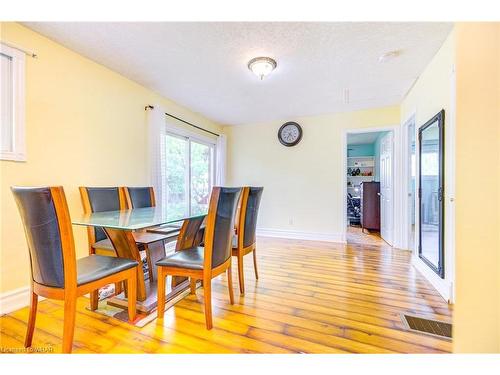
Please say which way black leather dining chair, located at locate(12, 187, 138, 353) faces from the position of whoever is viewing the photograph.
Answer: facing away from the viewer and to the right of the viewer

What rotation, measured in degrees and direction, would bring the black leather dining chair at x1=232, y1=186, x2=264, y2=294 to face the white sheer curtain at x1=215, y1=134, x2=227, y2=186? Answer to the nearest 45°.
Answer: approximately 45° to its right

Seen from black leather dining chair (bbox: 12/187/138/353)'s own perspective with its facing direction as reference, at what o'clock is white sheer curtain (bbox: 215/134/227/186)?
The white sheer curtain is roughly at 12 o'clock from the black leather dining chair.

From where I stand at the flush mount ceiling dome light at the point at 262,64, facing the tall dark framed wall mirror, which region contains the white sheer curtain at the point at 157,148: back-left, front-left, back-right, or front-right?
back-left

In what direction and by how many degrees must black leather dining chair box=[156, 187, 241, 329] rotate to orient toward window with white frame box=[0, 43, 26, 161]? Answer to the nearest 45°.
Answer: approximately 45° to its left

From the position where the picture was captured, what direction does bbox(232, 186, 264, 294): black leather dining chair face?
facing away from the viewer and to the left of the viewer

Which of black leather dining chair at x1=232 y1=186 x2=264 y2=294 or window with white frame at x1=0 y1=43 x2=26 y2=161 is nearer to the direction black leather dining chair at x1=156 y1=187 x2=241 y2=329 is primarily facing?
the window with white frame

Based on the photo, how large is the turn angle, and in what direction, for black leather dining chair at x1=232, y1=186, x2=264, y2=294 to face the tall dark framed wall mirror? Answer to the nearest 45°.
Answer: approximately 135° to its right

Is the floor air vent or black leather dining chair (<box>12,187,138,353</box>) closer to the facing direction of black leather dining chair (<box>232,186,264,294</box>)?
the black leather dining chair

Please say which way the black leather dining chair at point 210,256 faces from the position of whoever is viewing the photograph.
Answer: facing away from the viewer and to the left of the viewer
